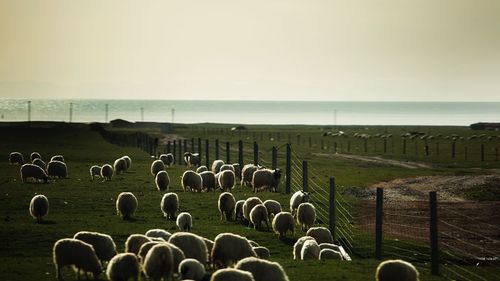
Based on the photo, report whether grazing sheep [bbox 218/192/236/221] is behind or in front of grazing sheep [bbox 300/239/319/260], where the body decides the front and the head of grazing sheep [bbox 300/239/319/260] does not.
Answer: in front

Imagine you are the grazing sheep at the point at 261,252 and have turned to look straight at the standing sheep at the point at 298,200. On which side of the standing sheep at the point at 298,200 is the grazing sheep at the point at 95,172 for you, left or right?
left

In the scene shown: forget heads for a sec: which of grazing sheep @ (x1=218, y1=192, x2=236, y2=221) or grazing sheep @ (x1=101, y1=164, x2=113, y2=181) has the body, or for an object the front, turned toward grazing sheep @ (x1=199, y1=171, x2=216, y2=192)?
grazing sheep @ (x1=218, y1=192, x2=236, y2=221)

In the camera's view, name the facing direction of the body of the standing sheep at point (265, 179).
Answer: to the viewer's right

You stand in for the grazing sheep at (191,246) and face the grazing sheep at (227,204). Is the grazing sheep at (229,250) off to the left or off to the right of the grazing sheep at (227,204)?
right
